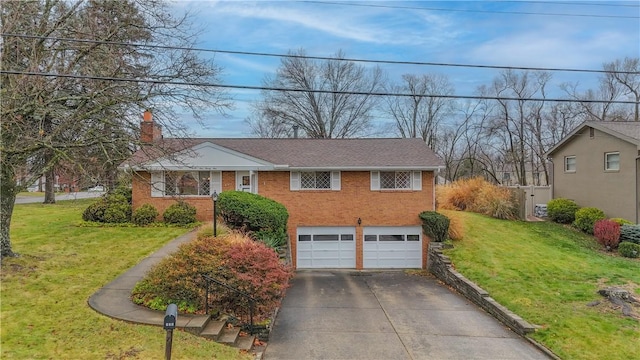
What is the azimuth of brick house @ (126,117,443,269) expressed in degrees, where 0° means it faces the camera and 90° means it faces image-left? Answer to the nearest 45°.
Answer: approximately 0°

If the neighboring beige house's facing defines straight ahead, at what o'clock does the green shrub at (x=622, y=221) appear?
The green shrub is roughly at 1 o'clock from the neighboring beige house.

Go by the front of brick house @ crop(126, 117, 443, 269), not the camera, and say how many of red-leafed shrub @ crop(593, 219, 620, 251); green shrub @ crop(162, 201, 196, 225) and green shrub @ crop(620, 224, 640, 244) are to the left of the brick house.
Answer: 2

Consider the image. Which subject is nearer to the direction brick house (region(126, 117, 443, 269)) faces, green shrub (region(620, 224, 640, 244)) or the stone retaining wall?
the stone retaining wall

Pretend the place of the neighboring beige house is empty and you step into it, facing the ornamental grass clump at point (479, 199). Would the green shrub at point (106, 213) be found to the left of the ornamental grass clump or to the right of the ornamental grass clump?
left

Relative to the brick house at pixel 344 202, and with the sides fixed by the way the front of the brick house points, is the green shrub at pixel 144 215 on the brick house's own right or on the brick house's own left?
on the brick house's own right

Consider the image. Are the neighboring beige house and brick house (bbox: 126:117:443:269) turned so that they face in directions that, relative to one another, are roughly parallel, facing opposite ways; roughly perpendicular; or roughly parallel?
roughly parallel

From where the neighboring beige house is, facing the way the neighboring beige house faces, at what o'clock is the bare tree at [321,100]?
The bare tree is roughly at 5 o'clock from the neighboring beige house.

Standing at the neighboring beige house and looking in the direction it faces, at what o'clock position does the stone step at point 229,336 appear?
The stone step is roughly at 2 o'clock from the neighboring beige house.

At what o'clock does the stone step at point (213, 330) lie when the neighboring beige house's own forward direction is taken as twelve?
The stone step is roughly at 2 o'clock from the neighboring beige house.

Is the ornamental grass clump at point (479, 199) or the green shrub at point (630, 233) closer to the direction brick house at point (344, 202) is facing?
the green shrub

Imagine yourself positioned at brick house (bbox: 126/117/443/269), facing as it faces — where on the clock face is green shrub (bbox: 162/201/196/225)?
The green shrub is roughly at 3 o'clock from the brick house.

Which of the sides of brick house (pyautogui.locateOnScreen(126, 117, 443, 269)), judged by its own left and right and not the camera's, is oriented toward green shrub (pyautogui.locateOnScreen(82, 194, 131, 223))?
right

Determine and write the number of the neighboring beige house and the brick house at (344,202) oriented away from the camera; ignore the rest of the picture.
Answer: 0

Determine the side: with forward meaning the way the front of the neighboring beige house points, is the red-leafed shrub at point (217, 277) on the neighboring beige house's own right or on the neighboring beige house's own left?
on the neighboring beige house's own right

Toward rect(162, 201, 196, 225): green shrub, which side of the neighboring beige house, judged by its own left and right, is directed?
right
